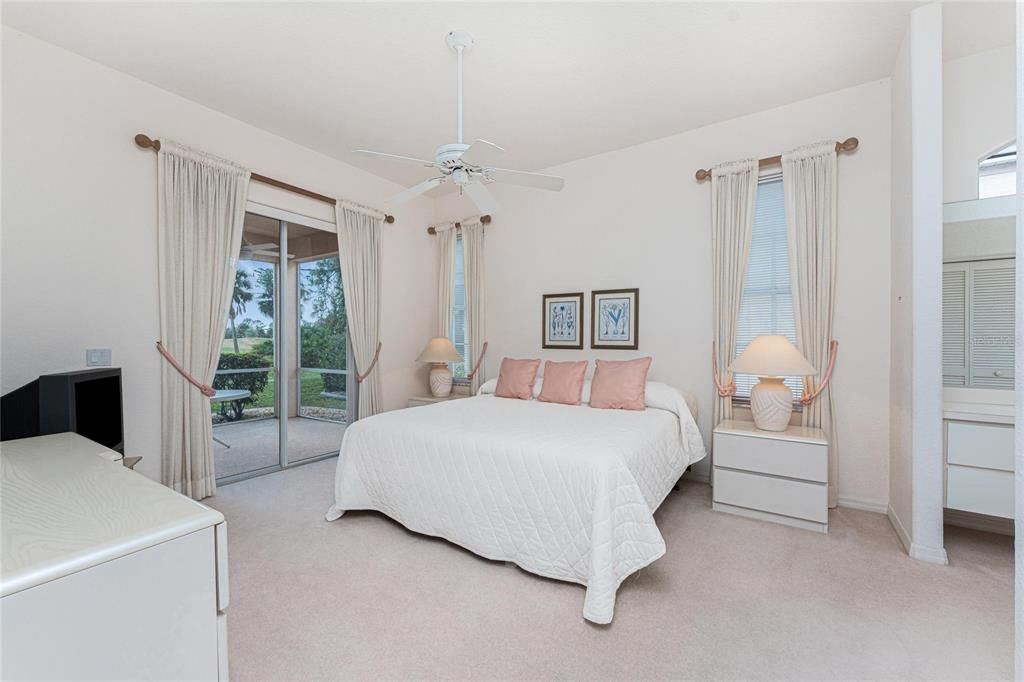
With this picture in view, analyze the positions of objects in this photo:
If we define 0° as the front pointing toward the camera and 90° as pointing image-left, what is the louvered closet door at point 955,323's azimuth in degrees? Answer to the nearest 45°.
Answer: approximately 0°

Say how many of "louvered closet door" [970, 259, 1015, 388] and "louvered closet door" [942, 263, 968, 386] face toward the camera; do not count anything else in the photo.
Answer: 2

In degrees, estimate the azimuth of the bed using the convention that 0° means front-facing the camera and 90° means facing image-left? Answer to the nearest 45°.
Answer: approximately 45°

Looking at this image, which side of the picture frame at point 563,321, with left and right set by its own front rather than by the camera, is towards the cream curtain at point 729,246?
left

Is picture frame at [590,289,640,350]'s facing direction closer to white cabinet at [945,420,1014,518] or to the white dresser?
the white dresser
